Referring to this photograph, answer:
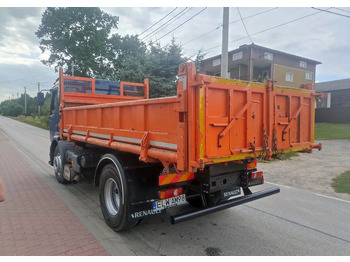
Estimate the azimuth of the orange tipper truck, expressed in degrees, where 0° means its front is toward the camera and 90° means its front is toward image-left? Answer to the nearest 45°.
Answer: approximately 135°

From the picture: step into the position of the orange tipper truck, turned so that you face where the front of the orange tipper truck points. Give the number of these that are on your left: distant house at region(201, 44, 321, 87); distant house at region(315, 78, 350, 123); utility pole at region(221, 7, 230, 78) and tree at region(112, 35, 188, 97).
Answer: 0

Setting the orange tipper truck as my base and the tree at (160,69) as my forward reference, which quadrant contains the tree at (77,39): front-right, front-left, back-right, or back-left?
front-left

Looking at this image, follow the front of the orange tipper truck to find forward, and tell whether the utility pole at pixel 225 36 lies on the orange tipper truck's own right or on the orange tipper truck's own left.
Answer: on the orange tipper truck's own right

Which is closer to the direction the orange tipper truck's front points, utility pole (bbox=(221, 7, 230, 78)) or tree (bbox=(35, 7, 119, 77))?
the tree

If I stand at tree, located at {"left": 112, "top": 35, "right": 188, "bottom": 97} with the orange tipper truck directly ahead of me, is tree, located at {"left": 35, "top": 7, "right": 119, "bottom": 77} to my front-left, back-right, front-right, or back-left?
back-right

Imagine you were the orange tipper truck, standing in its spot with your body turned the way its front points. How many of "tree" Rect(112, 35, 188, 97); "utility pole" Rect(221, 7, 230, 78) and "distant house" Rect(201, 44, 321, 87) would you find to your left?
0

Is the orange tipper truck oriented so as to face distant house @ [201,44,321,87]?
no

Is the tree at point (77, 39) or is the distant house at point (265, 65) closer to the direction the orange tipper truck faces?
the tree

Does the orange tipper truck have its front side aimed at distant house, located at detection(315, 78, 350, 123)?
no

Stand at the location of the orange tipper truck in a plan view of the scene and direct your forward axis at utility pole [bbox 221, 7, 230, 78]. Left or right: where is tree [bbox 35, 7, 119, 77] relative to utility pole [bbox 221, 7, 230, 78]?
left
